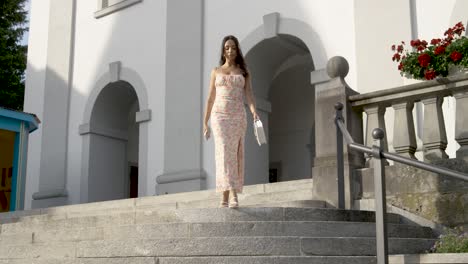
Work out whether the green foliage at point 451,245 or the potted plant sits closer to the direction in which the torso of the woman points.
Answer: the green foliage

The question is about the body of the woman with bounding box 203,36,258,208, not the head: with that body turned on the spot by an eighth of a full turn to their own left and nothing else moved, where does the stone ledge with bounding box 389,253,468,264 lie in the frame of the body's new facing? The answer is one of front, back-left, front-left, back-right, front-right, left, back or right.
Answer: front

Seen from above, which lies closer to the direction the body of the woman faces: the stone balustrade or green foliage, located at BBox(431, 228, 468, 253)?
the green foliage

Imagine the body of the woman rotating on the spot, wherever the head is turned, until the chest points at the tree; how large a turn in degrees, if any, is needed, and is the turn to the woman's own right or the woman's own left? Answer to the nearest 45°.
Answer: approximately 135° to the woman's own right

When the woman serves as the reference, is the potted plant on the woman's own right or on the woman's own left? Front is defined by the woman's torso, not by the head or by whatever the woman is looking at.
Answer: on the woman's own left

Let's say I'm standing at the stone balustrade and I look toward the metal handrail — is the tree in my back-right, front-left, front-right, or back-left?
back-right

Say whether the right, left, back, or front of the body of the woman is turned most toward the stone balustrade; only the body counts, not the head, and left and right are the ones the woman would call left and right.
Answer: left

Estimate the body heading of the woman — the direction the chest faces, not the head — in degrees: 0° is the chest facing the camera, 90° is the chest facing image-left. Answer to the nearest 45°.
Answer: approximately 0°

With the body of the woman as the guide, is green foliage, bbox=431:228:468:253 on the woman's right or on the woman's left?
on the woman's left

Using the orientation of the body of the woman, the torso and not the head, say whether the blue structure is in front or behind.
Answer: behind

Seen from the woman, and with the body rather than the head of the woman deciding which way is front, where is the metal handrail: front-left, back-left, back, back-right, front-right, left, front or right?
front-left
